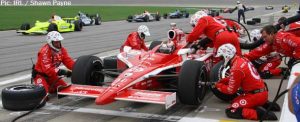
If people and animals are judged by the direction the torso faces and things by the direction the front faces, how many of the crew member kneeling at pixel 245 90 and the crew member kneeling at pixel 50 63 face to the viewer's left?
1

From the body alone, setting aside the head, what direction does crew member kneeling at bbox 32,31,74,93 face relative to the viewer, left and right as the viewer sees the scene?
facing the viewer and to the right of the viewer

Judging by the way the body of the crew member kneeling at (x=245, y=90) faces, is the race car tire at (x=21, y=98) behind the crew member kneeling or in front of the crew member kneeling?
in front

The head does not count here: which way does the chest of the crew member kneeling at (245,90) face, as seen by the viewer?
to the viewer's left

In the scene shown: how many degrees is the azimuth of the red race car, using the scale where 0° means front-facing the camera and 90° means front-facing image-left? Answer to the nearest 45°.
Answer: approximately 45°

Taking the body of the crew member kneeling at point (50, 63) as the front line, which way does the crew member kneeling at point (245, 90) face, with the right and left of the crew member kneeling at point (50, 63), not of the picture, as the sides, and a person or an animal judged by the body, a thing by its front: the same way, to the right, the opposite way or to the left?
the opposite way

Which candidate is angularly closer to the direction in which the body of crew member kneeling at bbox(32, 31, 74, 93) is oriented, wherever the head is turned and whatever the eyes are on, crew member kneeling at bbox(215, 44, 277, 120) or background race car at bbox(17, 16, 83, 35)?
the crew member kneeling

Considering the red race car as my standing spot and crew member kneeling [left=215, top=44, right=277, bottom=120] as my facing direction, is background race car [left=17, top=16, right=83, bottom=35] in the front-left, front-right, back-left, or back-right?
back-left

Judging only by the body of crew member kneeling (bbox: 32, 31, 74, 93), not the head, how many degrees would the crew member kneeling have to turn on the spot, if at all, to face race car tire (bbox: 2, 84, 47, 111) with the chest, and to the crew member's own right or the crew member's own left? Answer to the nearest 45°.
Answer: approximately 90° to the crew member's own right

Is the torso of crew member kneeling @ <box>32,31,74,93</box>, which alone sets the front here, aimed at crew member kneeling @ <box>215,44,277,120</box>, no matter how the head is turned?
yes

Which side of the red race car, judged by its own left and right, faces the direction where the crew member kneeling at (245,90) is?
left

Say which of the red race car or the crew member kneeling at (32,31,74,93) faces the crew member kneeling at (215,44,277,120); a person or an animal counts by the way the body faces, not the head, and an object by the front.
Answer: the crew member kneeling at (32,31,74,93)
